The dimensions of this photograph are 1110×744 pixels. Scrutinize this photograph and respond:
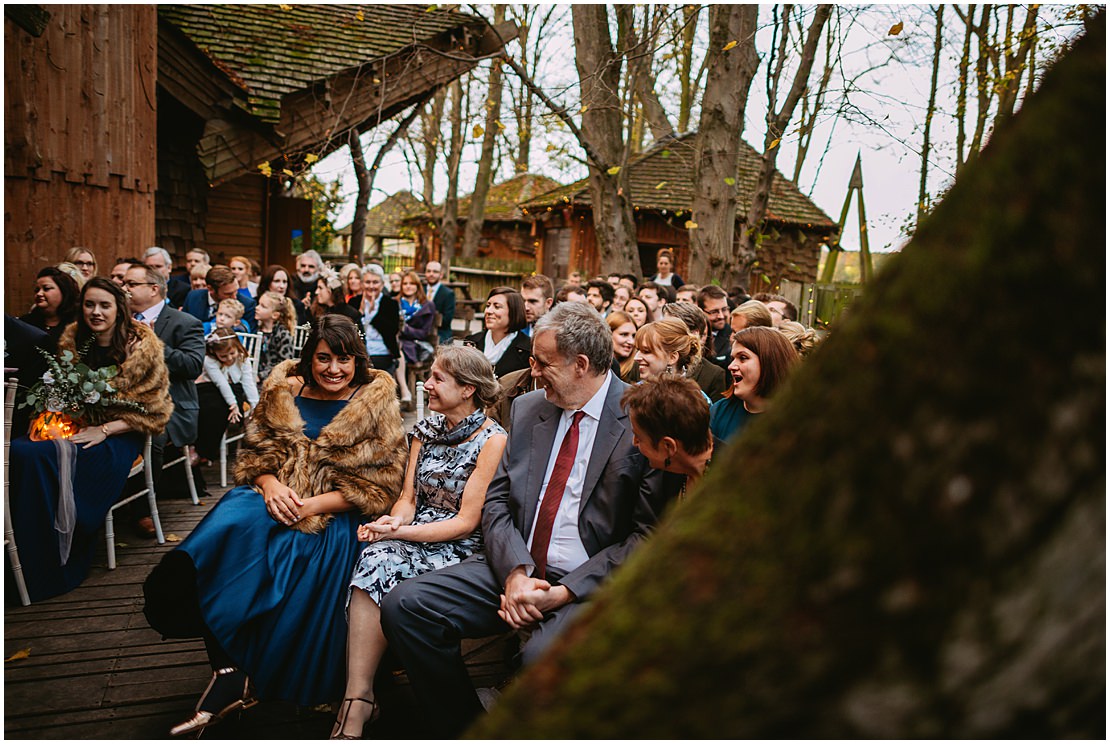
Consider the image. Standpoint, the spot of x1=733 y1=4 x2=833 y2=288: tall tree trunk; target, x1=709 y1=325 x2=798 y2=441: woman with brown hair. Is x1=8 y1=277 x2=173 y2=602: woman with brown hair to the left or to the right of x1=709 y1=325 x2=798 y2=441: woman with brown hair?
right

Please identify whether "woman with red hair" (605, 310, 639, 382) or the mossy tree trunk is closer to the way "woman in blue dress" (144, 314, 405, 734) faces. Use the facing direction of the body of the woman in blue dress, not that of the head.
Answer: the mossy tree trunk

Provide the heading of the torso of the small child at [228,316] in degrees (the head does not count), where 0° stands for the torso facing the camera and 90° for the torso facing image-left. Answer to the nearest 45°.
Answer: approximately 45°

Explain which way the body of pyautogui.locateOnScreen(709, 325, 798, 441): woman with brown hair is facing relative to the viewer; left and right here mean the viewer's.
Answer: facing to the left of the viewer

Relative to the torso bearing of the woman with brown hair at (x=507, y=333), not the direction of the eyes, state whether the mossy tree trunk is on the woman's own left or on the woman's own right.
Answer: on the woman's own left

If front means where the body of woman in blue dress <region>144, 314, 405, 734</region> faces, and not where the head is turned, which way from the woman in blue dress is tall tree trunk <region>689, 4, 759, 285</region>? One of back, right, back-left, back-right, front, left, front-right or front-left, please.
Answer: back

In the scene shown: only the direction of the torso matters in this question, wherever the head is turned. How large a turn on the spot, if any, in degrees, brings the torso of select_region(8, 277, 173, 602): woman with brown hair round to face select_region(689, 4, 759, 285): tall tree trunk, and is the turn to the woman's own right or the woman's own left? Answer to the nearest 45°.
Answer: approximately 135° to the woman's own left
